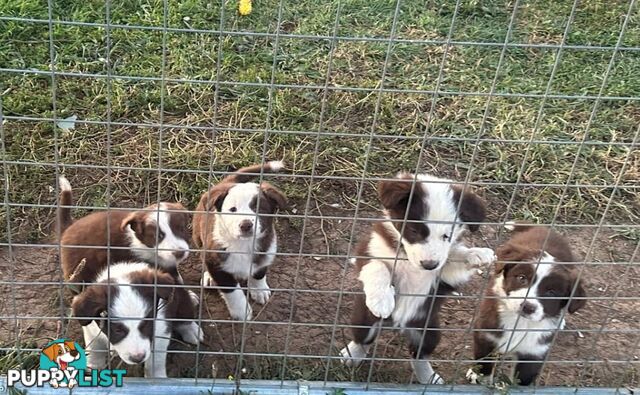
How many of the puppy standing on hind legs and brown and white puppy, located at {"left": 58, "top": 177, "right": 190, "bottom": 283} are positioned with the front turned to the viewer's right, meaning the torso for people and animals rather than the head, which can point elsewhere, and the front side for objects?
1

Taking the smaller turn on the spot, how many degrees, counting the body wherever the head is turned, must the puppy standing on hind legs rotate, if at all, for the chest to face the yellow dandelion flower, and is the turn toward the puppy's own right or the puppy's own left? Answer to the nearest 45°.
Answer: approximately 135° to the puppy's own right

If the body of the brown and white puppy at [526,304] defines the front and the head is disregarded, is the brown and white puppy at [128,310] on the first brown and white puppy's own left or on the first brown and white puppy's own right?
on the first brown and white puppy's own right

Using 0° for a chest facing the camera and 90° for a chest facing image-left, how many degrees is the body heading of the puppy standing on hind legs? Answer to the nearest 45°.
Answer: approximately 0°

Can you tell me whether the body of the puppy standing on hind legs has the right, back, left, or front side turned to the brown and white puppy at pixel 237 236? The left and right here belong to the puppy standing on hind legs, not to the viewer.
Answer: right

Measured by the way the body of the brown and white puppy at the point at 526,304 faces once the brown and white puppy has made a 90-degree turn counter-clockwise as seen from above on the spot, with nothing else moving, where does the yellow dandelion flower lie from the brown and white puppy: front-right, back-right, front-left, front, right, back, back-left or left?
back-left

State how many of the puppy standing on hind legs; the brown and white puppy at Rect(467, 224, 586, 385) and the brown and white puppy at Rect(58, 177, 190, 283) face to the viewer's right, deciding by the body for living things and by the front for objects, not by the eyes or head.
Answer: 1

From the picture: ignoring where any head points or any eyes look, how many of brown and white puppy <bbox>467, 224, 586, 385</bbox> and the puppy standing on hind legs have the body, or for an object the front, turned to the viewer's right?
0

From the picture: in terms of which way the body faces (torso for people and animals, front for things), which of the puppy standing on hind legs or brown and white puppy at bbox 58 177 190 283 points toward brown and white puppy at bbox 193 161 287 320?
brown and white puppy at bbox 58 177 190 283

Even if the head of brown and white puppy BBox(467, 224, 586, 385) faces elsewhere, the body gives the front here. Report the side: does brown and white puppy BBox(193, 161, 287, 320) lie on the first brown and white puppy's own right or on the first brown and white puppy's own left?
on the first brown and white puppy's own right

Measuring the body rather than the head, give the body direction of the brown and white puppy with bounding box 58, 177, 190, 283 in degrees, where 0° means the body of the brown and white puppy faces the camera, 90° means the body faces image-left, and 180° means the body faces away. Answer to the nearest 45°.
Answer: approximately 270°
